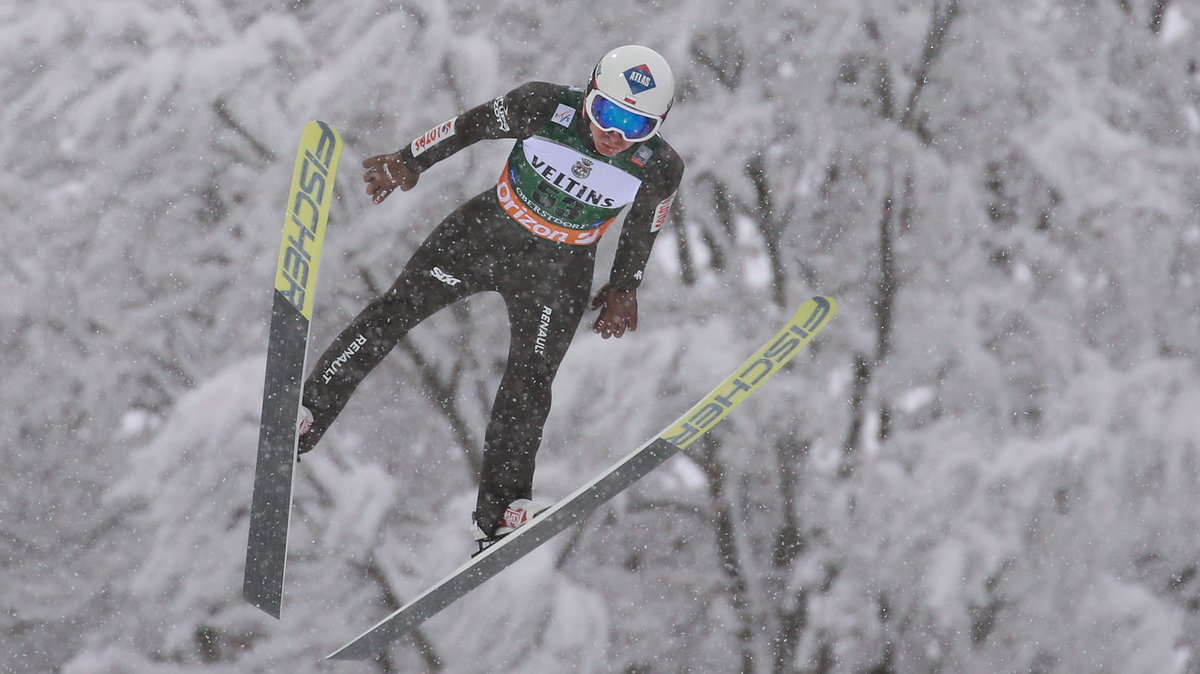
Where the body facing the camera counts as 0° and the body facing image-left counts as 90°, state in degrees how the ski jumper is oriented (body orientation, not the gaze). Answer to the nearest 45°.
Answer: approximately 0°
